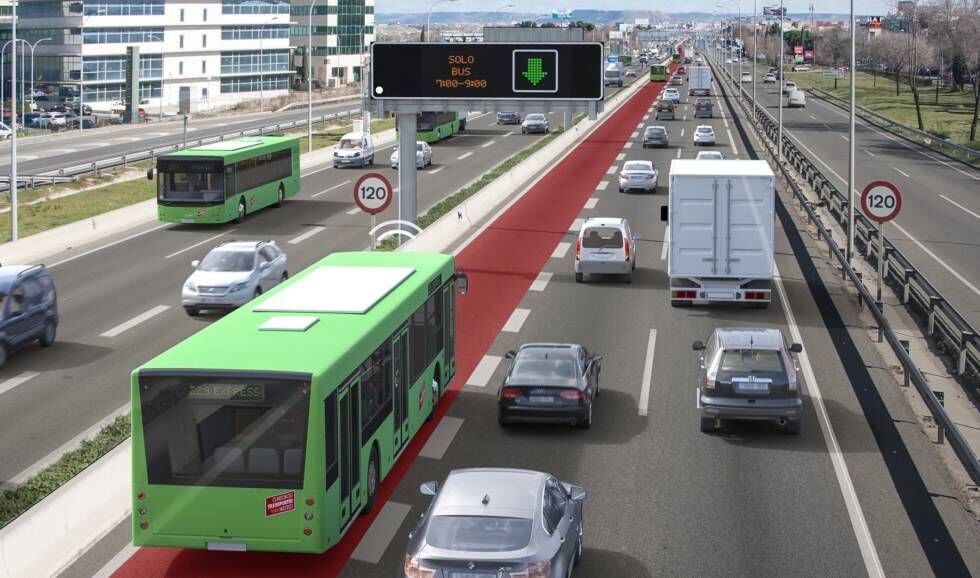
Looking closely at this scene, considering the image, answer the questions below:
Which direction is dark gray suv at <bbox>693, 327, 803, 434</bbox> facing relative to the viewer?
away from the camera

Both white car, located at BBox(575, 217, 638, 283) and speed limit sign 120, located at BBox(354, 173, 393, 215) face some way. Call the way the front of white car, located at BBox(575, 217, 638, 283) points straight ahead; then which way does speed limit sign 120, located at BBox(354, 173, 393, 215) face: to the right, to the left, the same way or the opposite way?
the opposite way

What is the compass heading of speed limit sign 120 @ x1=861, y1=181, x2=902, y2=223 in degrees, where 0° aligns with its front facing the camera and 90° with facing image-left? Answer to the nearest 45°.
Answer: approximately 0°

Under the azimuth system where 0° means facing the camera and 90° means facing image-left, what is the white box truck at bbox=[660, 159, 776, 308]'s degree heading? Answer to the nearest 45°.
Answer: approximately 180°

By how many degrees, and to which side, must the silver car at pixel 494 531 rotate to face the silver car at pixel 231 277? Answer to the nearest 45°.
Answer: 0° — it already faces it

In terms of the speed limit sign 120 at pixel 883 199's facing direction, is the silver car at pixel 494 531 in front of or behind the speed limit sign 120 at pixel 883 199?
in front

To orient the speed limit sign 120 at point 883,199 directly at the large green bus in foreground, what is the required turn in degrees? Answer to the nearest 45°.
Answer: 0° — it already faces it

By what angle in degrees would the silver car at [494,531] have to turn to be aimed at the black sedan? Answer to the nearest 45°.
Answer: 0° — it already faces it

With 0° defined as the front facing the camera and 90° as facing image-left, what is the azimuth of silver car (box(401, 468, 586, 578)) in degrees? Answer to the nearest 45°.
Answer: approximately 180°

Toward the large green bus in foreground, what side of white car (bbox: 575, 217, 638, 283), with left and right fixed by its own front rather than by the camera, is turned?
back

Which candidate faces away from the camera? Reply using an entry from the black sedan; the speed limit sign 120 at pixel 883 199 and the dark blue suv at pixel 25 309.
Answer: the black sedan

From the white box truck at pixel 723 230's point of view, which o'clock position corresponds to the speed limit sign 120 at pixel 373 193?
The speed limit sign 120 is roughly at 9 o'clock from the white box truck.

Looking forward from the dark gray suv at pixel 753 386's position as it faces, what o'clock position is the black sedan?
The black sedan is roughly at 9 o'clock from the dark gray suv.

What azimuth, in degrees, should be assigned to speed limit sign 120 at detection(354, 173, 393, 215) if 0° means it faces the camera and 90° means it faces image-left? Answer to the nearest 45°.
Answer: approximately 0°

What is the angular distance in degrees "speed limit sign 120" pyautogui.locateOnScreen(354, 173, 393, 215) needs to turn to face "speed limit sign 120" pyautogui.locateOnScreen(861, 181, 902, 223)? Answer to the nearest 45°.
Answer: approximately 90° to its left

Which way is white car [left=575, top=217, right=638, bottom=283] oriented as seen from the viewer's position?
away from the camera

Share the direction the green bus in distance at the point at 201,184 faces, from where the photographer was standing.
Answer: facing the viewer and to the left of the viewer

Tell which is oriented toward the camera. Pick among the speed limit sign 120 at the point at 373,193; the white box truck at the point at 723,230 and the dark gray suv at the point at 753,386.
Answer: the speed limit sign 120

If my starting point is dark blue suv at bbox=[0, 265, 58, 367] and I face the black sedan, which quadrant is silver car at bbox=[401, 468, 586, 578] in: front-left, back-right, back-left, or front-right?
front-right

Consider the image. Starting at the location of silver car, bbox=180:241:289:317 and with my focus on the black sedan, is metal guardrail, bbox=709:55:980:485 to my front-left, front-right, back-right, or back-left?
front-left

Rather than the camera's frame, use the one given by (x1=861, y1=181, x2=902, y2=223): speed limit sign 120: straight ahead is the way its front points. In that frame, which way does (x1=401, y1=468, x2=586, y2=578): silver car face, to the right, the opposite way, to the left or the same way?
the opposite way

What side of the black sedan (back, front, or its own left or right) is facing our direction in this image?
back
